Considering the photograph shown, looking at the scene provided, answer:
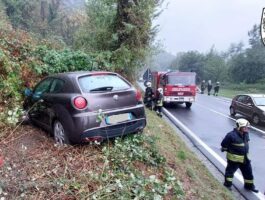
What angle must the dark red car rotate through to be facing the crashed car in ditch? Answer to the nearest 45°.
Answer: approximately 45° to its right

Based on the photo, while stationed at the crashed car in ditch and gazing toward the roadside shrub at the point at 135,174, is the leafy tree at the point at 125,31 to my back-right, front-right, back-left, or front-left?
back-left

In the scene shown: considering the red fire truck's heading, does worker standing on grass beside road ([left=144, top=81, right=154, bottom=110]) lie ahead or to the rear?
ahead

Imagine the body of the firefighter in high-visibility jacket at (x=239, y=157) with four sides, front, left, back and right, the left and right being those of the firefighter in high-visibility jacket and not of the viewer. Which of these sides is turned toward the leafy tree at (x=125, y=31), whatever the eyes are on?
back

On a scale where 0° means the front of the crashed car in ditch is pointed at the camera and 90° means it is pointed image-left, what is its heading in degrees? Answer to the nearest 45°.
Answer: approximately 135°

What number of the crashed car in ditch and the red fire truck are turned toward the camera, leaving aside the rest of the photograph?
1

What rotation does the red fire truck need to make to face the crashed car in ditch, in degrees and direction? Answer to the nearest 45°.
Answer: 0° — it already faces it

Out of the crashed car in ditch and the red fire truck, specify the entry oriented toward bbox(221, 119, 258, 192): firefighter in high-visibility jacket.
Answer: the red fire truck

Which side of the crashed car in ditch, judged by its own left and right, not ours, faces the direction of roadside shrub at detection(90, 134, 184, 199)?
back
